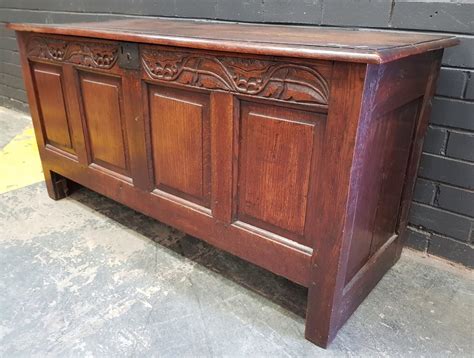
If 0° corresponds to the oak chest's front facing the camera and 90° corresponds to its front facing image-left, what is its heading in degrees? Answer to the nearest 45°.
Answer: approximately 45°
